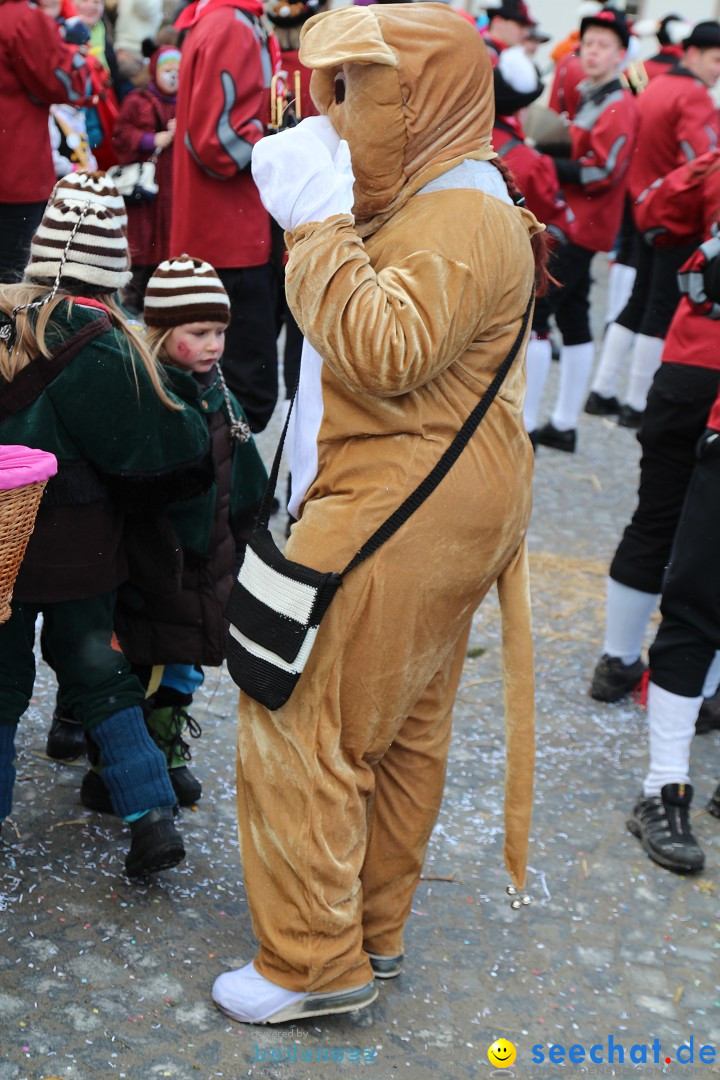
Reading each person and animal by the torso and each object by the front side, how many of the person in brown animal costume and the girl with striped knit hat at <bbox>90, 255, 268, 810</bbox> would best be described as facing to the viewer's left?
1

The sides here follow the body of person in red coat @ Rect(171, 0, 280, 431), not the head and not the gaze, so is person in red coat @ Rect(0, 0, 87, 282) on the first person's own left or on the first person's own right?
on the first person's own left

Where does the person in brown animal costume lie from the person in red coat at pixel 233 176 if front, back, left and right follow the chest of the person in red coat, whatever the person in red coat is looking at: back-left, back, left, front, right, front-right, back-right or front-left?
right

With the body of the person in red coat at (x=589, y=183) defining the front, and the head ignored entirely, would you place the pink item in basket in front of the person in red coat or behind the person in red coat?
in front

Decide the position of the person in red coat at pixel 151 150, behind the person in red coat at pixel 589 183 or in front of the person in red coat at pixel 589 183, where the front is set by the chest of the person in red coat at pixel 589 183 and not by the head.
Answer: in front

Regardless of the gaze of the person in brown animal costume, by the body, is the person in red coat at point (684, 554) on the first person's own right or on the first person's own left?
on the first person's own right

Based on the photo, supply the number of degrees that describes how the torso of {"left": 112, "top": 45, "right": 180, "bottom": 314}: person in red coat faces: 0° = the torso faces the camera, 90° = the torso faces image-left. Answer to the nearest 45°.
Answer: approximately 315°
